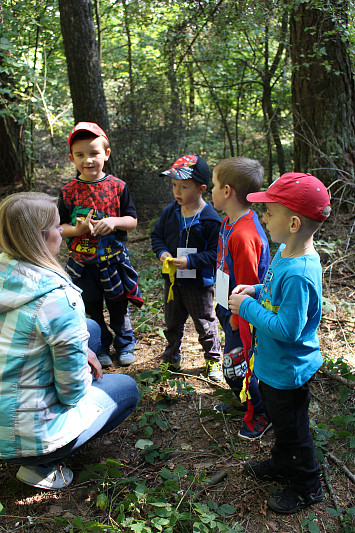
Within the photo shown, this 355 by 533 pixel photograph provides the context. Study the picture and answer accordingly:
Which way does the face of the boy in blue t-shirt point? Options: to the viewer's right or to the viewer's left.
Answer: to the viewer's left

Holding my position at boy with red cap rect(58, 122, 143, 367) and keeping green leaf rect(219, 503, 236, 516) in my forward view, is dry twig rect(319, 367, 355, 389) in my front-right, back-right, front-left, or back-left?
front-left

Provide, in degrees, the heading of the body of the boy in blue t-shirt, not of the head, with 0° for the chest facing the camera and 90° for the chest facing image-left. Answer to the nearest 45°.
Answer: approximately 90°

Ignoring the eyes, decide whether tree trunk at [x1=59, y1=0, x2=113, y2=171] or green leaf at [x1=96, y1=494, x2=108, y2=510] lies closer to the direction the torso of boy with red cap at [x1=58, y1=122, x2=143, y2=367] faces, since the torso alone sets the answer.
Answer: the green leaf

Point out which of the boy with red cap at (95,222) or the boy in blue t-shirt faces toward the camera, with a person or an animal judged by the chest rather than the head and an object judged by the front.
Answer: the boy with red cap

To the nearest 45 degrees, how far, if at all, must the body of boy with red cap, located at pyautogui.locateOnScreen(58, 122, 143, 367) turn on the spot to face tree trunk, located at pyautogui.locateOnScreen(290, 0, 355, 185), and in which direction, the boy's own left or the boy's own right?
approximately 135° to the boy's own left

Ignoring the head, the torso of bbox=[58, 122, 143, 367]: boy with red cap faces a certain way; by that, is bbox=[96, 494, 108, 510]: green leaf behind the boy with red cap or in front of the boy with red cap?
in front

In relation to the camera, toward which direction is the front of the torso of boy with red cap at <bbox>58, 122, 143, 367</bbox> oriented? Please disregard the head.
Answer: toward the camera

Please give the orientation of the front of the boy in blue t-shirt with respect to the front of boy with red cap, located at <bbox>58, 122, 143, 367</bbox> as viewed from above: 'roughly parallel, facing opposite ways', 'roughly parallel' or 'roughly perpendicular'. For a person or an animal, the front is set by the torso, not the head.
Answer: roughly perpendicular

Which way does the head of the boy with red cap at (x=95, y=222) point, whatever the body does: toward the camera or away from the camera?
toward the camera

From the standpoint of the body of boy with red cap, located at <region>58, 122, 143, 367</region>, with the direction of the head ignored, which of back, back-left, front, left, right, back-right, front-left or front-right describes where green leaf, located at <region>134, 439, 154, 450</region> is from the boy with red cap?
front

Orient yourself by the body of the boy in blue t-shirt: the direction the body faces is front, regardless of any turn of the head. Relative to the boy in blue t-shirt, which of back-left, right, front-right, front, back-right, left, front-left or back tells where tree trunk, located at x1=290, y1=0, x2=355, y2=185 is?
right
